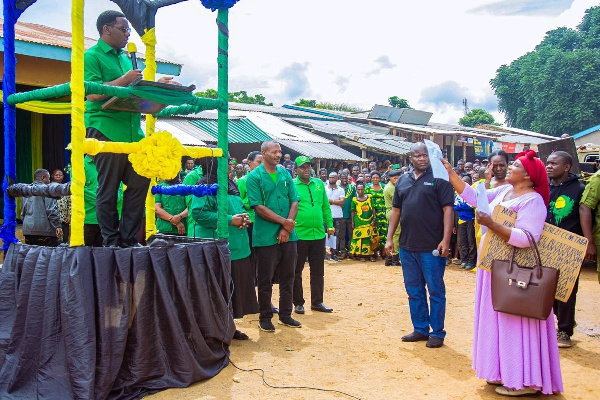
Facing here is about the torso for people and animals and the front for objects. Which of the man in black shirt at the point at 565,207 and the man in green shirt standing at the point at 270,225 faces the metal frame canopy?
the man in black shirt

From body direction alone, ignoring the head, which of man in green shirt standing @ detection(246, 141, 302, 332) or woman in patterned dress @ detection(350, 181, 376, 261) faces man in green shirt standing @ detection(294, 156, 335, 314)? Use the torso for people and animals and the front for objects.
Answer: the woman in patterned dress

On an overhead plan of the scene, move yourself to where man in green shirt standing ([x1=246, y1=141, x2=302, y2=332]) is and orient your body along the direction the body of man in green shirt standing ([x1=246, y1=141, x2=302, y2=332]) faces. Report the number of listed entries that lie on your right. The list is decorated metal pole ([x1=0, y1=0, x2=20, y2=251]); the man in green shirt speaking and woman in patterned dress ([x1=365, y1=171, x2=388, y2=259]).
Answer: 2

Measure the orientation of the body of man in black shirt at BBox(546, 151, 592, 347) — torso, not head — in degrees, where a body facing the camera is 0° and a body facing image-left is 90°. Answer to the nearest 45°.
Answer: approximately 45°

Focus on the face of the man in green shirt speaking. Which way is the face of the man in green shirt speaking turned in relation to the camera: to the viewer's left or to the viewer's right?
to the viewer's right

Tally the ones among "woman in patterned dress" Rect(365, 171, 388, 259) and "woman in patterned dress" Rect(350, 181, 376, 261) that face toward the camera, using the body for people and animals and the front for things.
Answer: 2

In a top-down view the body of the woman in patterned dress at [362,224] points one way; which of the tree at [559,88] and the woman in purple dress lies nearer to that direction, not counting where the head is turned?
the woman in purple dress

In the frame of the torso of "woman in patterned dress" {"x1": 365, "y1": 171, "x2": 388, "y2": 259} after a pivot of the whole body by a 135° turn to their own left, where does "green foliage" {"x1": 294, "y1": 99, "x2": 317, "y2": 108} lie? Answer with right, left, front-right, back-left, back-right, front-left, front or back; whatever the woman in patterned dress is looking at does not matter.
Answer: front-left

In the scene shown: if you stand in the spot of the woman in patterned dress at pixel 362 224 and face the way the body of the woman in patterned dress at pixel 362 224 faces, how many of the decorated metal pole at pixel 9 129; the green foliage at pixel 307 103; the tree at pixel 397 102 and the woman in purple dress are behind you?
2
